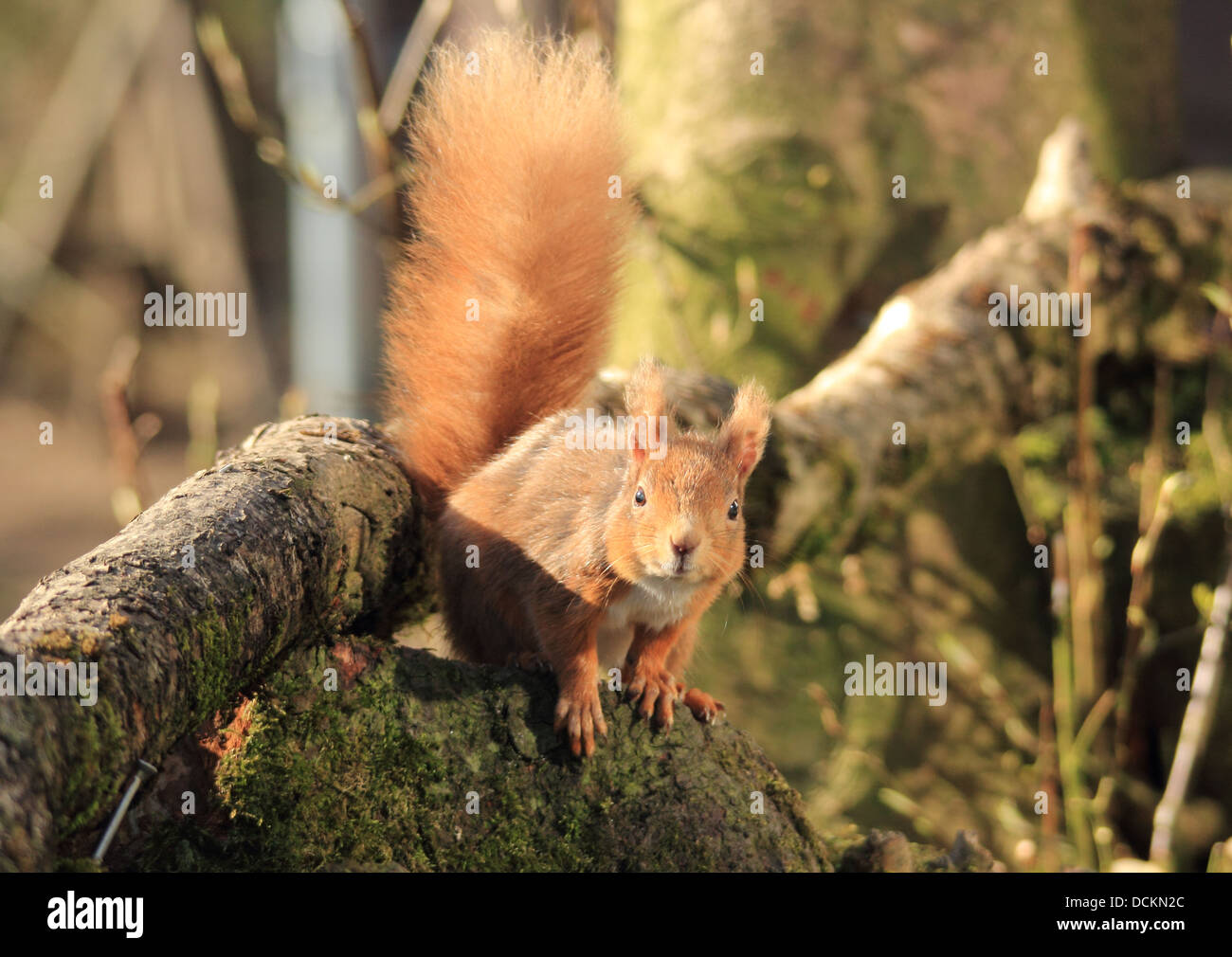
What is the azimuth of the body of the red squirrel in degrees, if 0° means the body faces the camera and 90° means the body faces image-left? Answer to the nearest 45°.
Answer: approximately 315°

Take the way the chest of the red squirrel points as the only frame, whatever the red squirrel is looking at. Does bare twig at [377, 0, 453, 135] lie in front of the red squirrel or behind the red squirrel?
behind
